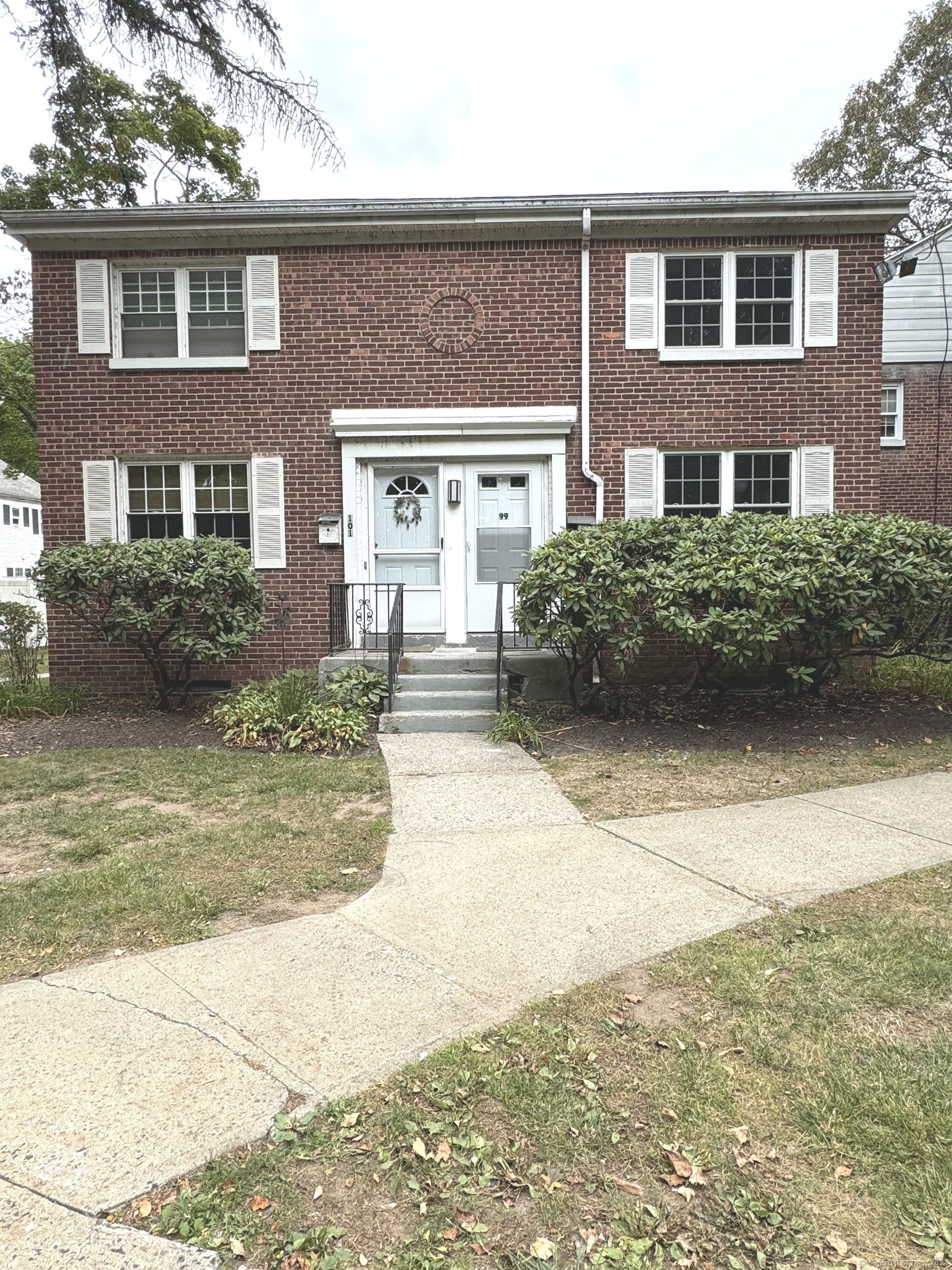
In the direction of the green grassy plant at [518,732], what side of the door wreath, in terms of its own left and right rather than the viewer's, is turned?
front

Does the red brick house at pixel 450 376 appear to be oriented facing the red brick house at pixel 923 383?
no

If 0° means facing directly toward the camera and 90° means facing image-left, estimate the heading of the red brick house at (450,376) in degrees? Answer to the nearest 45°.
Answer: approximately 0°

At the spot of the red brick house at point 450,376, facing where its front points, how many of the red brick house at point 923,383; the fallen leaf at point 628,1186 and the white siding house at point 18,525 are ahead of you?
1

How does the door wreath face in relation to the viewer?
toward the camera

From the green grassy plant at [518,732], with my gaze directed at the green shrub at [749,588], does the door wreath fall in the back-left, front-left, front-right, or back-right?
back-left

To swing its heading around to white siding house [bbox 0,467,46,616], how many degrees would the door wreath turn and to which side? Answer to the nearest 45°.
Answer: approximately 135° to its right

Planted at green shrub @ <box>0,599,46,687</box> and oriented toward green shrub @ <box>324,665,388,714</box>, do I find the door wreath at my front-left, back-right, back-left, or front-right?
front-left

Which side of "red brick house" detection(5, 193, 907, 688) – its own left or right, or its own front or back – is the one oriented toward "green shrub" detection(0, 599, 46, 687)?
right

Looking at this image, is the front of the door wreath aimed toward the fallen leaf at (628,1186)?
yes

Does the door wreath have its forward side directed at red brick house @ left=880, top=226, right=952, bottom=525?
no

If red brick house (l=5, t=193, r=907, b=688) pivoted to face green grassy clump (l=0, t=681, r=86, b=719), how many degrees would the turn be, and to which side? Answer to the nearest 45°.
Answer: approximately 90° to its right

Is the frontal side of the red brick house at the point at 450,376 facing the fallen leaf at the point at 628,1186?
yes

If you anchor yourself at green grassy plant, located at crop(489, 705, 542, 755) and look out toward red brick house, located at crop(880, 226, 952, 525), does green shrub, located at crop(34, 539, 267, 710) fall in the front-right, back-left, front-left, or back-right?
back-left
